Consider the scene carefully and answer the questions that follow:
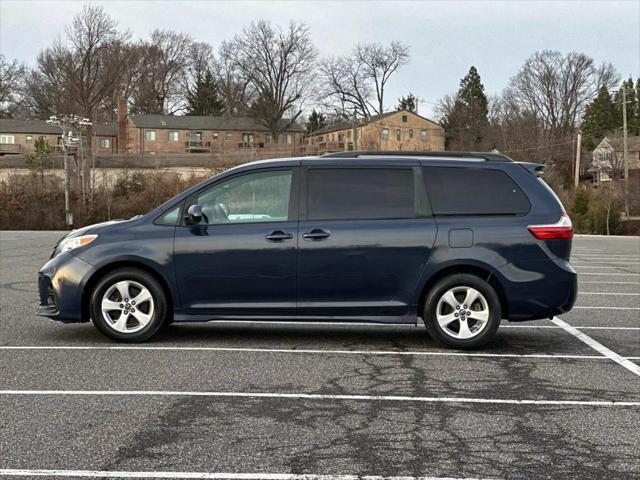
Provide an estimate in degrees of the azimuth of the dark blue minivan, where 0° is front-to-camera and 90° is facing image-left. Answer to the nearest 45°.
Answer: approximately 90°

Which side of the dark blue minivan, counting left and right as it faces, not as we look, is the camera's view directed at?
left
